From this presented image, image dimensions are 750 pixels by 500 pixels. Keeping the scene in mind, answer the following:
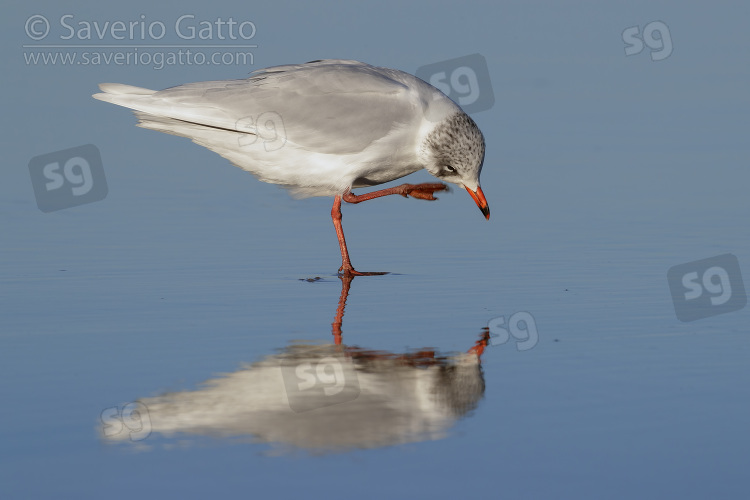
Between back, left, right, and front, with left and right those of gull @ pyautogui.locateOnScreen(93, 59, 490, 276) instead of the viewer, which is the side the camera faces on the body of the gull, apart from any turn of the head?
right
